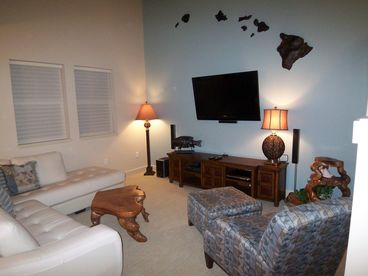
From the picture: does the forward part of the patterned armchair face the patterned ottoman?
yes

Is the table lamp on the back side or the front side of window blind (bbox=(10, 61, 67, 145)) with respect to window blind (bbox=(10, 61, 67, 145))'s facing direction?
on the front side

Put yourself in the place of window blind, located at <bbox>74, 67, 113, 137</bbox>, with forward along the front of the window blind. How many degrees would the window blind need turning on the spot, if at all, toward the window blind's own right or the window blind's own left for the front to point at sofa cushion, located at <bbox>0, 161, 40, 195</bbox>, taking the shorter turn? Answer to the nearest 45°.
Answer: approximately 90° to the window blind's own right

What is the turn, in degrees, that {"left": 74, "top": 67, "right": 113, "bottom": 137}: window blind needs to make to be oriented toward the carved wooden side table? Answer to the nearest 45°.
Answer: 0° — it already faces it

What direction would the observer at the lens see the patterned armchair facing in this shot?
facing away from the viewer and to the left of the viewer

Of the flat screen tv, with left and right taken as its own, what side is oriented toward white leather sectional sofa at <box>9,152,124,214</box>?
front

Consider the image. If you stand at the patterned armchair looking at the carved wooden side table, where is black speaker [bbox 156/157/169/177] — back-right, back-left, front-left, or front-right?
front-left

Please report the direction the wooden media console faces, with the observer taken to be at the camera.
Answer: facing the viewer and to the left of the viewer

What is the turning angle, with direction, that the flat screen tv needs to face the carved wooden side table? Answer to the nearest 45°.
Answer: approximately 90° to its left

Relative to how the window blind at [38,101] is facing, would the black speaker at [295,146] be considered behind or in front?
in front

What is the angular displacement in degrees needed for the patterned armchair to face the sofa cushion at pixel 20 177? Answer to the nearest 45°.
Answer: approximately 45° to its left

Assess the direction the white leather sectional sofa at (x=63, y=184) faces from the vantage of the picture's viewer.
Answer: facing the viewer and to the right of the viewer

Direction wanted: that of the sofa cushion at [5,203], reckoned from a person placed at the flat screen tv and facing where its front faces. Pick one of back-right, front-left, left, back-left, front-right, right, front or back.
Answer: front
